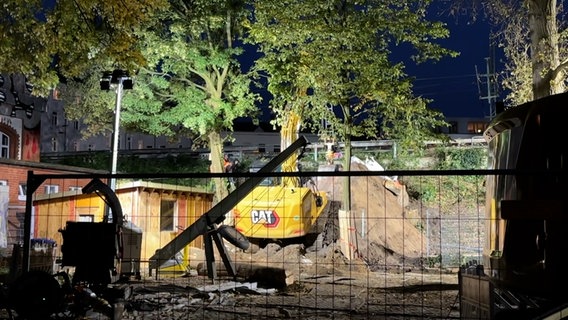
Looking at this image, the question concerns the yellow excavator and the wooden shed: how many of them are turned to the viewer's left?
0

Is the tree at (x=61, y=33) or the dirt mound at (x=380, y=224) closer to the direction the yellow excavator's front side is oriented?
the dirt mound

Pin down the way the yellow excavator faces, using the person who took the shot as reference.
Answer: facing away from the viewer and to the right of the viewer

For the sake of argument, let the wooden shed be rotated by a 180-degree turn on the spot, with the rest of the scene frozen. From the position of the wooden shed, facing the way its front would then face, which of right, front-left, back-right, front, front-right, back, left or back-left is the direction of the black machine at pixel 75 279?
back-left

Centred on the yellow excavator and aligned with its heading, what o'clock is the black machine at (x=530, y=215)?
The black machine is roughly at 4 o'clock from the yellow excavator.

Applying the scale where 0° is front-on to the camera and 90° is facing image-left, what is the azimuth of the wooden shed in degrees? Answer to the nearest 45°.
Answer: approximately 315°
